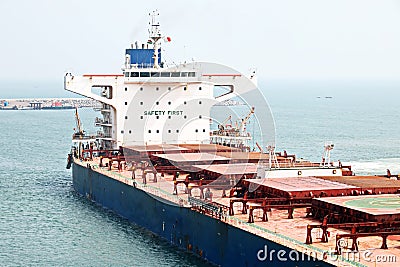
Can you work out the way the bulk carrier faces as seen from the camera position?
facing the viewer and to the right of the viewer
